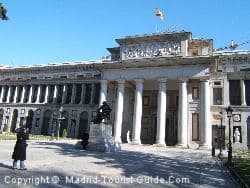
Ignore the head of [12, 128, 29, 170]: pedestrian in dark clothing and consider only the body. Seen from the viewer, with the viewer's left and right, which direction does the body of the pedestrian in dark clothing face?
facing away from the viewer and to the right of the viewer

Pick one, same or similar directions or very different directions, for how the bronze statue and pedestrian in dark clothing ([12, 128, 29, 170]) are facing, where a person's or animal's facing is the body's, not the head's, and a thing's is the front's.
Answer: very different directions

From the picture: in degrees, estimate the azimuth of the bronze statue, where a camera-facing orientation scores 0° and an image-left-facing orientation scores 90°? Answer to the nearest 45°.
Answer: approximately 45°

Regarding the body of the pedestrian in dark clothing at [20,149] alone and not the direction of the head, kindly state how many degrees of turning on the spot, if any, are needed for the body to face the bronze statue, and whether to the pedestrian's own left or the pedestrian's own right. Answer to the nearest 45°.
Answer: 0° — they already face it

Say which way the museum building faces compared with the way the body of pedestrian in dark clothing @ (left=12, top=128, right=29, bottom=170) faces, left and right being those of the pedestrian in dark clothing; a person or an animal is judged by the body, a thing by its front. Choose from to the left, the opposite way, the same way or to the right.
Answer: the opposite way

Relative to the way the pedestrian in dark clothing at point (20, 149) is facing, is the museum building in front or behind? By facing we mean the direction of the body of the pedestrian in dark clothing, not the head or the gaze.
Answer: in front

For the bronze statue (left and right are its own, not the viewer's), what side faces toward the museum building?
back

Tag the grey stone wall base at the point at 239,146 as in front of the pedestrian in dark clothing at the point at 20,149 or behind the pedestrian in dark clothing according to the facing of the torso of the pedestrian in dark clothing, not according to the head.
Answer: in front

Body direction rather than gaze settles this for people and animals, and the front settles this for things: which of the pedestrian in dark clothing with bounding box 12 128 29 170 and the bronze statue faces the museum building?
the pedestrian in dark clothing

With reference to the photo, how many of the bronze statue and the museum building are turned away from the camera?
0
